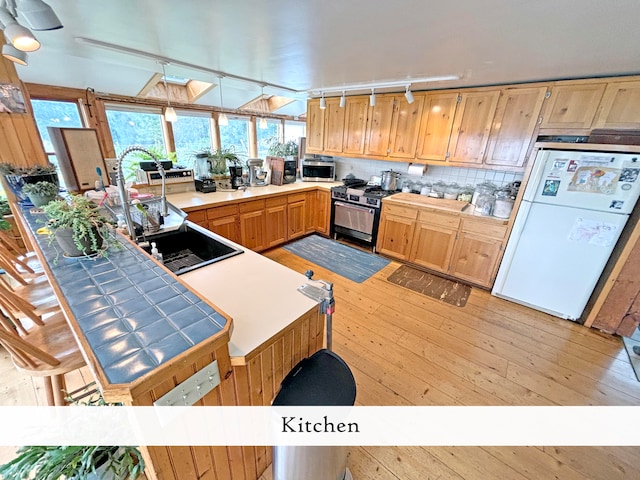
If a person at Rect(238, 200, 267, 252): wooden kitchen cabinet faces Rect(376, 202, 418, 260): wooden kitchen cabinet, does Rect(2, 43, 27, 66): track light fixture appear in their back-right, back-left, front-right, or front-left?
back-right

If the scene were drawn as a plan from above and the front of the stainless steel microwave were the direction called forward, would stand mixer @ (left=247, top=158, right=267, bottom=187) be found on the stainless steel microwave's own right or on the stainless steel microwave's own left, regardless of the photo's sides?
on the stainless steel microwave's own right

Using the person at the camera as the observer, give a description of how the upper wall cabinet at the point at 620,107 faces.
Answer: facing the viewer

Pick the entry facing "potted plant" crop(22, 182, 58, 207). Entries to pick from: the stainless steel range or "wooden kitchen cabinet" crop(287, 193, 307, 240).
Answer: the stainless steel range

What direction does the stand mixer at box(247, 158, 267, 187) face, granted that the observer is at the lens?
facing the viewer and to the right of the viewer

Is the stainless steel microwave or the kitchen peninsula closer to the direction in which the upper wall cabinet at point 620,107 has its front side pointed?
the kitchen peninsula

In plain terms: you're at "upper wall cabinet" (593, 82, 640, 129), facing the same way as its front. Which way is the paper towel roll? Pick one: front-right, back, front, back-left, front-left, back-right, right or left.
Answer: right

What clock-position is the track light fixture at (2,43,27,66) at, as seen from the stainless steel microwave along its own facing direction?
The track light fixture is roughly at 1 o'clock from the stainless steel microwave.

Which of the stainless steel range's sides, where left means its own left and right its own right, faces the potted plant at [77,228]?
front

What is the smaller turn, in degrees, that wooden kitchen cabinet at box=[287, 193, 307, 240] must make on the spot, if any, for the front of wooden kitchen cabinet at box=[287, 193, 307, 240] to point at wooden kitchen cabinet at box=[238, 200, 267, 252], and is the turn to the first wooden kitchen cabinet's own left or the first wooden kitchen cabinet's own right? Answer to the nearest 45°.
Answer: approximately 90° to the first wooden kitchen cabinet's own right

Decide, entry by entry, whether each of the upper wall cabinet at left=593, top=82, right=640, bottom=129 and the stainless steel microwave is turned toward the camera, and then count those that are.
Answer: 2

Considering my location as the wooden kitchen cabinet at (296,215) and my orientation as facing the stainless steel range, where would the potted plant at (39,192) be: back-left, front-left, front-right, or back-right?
back-right

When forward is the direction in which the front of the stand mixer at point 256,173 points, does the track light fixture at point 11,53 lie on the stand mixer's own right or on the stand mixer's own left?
on the stand mixer's own right

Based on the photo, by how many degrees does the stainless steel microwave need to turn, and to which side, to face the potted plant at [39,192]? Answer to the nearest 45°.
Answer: approximately 45° to its right
